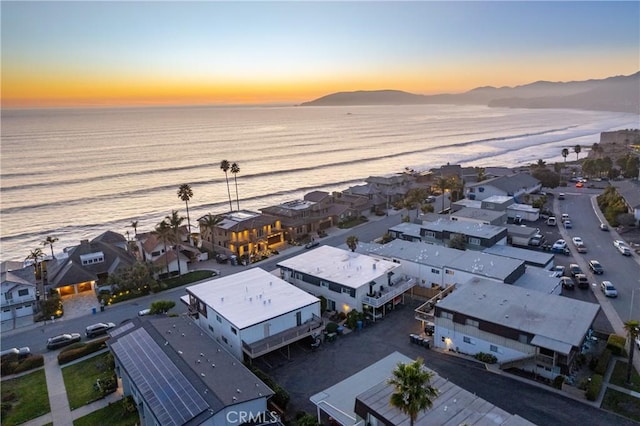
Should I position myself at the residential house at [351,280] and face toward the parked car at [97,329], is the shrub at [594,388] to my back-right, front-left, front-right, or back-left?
back-left

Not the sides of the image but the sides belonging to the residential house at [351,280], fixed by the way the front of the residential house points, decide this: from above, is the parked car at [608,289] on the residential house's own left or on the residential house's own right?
on the residential house's own left

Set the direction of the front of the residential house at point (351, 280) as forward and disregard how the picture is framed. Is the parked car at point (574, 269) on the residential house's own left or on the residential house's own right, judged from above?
on the residential house's own left

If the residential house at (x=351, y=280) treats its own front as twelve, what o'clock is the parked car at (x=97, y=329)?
The parked car is roughly at 4 o'clock from the residential house.

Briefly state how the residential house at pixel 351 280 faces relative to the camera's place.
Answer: facing the viewer and to the right of the viewer

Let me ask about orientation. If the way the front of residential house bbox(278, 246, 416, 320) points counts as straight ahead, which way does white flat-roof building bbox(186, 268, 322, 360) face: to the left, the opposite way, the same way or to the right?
the same way

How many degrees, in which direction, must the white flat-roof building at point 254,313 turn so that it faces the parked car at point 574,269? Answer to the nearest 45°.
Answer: approximately 45° to its left

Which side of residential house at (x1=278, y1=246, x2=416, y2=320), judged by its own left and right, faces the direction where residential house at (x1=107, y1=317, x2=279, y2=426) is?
right

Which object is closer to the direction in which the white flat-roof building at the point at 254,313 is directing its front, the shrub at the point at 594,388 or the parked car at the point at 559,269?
the shrub

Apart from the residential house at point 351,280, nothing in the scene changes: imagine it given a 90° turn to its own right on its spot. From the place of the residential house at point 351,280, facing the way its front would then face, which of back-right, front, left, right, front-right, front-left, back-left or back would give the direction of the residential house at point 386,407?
front-left

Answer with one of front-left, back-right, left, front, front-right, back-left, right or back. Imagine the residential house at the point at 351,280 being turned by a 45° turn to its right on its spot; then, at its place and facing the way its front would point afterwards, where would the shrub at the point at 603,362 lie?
front-left

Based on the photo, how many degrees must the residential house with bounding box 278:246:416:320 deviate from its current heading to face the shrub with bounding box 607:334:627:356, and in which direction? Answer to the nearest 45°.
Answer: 0° — it already faces it

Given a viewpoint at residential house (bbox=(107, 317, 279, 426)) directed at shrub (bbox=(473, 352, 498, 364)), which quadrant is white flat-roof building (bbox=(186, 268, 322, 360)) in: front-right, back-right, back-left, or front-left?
front-left

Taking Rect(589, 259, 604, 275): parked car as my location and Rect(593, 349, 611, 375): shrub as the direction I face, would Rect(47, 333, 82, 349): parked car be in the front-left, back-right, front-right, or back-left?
front-right
